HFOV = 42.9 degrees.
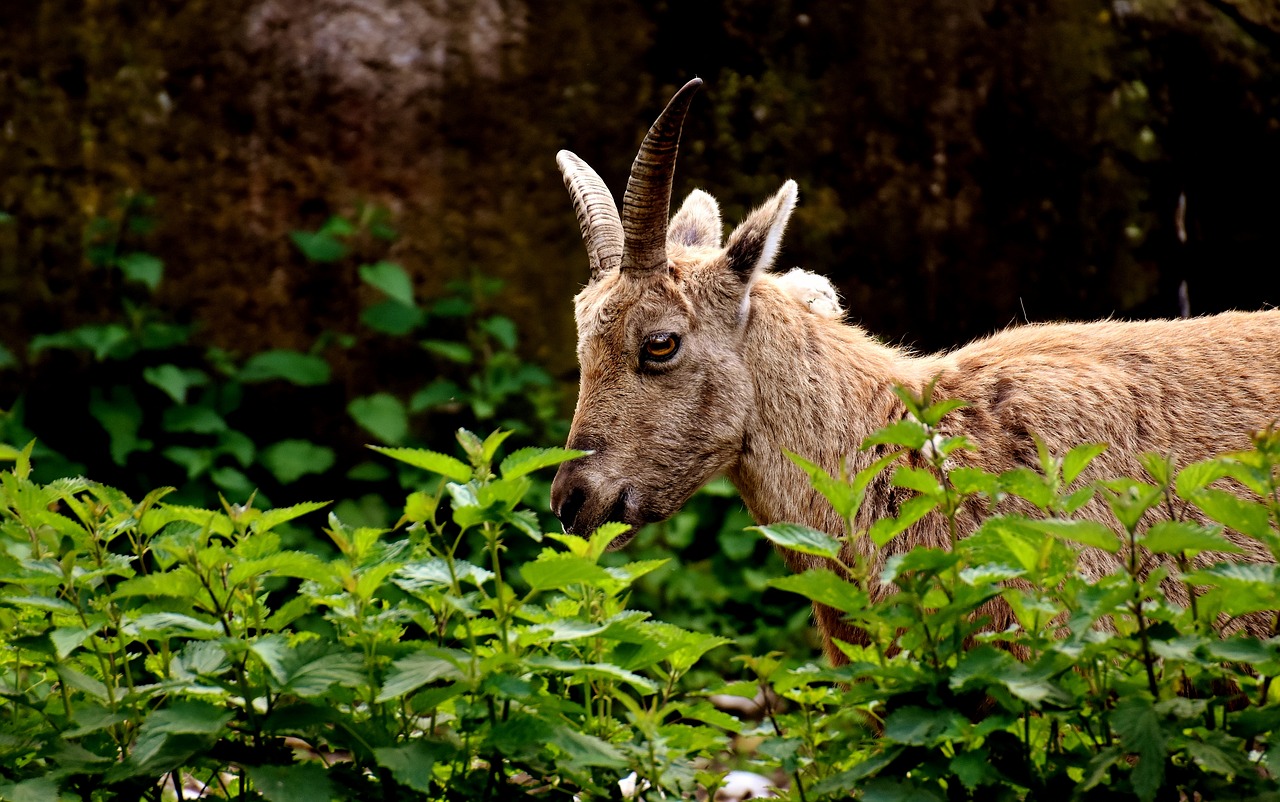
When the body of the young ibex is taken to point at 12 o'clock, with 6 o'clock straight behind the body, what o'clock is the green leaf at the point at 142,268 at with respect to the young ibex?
The green leaf is roughly at 1 o'clock from the young ibex.

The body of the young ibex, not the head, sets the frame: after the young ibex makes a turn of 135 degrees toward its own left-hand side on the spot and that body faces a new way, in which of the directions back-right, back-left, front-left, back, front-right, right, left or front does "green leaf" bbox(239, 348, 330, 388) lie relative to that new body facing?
back

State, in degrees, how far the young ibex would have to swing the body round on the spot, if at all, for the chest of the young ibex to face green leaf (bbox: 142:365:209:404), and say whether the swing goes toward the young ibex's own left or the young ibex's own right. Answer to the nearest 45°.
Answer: approximately 45° to the young ibex's own right

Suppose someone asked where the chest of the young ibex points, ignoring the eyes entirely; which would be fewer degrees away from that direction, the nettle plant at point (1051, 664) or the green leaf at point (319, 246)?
the green leaf

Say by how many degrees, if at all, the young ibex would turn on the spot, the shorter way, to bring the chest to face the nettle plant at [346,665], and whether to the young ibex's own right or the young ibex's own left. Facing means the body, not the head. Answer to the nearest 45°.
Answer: approximately 90° to the young ibex's own left

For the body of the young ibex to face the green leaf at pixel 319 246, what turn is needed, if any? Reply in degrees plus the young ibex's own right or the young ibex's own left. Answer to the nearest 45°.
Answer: approximately 45° to the young ibex's own right

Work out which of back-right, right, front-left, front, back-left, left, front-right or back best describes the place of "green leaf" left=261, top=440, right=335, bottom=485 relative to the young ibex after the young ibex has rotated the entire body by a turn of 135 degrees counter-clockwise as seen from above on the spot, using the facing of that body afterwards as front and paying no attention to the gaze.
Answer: back

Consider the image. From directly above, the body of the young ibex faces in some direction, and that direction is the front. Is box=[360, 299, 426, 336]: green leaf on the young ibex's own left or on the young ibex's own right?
on the young ibex's own right

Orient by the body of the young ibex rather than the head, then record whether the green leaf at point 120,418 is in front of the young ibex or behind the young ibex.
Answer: in front

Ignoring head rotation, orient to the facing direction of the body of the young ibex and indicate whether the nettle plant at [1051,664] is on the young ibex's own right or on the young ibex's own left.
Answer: on the young ibex's own left

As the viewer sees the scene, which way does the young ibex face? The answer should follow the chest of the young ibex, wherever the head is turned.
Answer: to the viewer's left

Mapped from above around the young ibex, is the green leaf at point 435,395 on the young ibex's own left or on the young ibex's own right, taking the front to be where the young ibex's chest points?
on the young ibex's own right
